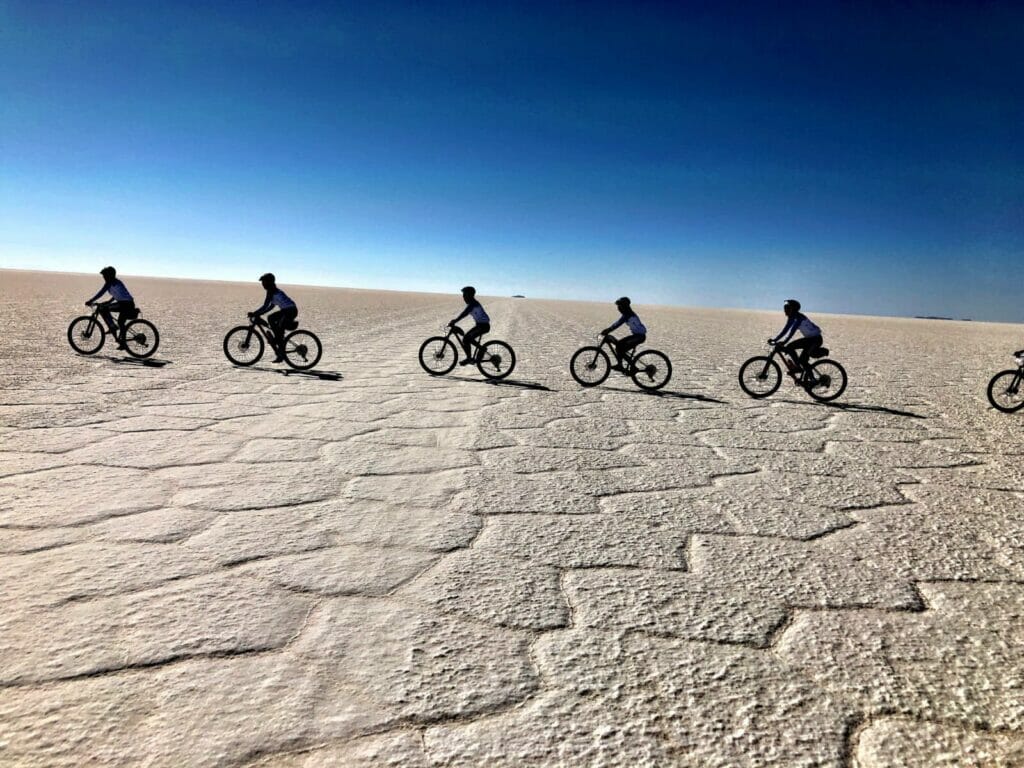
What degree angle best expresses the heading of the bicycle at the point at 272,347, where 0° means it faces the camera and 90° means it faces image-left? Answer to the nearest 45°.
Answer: approximately 90°

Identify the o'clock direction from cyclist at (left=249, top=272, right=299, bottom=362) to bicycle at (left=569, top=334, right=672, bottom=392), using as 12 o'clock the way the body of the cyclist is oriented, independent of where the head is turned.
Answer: The bicycle is roughly at 7 o'clock from the cyclist.

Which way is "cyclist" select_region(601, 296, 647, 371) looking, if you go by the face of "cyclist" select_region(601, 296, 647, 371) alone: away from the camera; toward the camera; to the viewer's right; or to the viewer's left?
to the viewer's left

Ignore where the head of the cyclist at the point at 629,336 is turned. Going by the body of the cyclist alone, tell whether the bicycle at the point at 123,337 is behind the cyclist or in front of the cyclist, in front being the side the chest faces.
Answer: in front

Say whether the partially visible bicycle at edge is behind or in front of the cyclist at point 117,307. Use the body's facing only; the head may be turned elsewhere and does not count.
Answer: behind

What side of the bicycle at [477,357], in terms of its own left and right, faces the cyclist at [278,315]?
front

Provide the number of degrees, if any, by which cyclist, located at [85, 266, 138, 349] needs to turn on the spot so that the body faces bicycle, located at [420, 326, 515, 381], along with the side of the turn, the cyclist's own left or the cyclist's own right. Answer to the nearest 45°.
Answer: approximately 135° to the cyclist's own left

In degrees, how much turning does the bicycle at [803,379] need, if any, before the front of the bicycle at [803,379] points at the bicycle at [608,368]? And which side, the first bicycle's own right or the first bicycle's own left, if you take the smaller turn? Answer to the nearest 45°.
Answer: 0° — it already faces it

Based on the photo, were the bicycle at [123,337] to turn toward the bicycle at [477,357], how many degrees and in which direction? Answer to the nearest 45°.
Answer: approximately 135° to its left

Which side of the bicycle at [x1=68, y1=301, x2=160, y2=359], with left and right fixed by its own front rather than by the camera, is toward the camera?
left

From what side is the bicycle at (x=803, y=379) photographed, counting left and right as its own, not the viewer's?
left

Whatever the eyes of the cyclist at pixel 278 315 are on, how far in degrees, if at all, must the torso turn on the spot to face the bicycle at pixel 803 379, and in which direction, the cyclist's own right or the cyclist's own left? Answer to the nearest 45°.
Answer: approximately 135° to the cyclist's own left

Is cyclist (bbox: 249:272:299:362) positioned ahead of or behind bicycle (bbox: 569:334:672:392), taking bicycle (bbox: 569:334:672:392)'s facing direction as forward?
ahead
